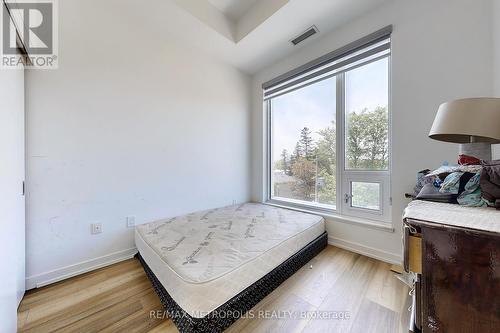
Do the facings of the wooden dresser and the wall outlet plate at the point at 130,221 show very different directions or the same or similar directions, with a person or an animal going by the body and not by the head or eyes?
very different directions

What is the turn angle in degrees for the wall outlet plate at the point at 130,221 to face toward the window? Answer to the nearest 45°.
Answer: approximately 45° to its left

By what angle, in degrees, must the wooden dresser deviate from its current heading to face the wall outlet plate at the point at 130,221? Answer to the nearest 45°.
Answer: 0° — it already faces it

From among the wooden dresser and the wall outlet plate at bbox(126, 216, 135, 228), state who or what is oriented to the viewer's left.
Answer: the wooden dresser

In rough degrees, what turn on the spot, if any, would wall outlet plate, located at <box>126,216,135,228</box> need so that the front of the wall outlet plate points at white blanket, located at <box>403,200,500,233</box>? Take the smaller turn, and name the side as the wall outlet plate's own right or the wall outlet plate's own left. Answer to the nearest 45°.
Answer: approximately 45° to the wall outlet plate's own left

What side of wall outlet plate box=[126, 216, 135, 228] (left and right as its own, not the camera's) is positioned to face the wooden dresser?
front

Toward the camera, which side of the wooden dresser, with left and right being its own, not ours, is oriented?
left
